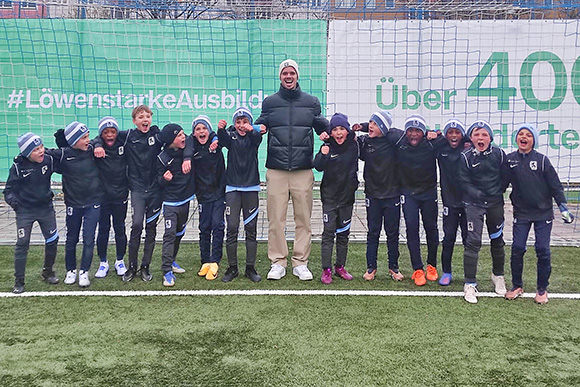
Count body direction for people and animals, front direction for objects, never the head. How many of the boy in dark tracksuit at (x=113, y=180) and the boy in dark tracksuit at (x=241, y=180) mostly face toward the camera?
2

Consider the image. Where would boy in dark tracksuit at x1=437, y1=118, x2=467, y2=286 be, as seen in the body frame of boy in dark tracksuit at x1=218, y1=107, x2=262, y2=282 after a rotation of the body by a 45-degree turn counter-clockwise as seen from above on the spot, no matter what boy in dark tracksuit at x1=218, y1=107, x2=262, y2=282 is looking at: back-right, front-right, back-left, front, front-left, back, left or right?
front-left

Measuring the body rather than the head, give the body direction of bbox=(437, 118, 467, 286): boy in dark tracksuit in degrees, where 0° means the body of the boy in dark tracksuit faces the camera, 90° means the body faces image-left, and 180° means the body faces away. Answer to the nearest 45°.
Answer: approximately 0°

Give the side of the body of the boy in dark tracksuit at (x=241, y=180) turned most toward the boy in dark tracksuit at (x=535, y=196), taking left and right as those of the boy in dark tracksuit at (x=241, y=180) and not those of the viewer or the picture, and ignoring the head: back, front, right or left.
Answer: left

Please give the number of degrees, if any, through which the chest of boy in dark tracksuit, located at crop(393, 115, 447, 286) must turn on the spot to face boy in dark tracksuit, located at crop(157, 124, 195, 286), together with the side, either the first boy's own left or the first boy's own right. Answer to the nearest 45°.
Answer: approximately 90° to the first boy's own right

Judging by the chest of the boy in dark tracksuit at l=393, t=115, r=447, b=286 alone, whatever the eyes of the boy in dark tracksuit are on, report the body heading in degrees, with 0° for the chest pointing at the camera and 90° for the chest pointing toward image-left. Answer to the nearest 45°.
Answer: approximately 0°

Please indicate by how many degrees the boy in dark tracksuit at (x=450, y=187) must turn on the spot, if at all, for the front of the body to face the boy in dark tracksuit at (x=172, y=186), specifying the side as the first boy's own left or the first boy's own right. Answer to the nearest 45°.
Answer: approximately 90° to the first boy's own right
